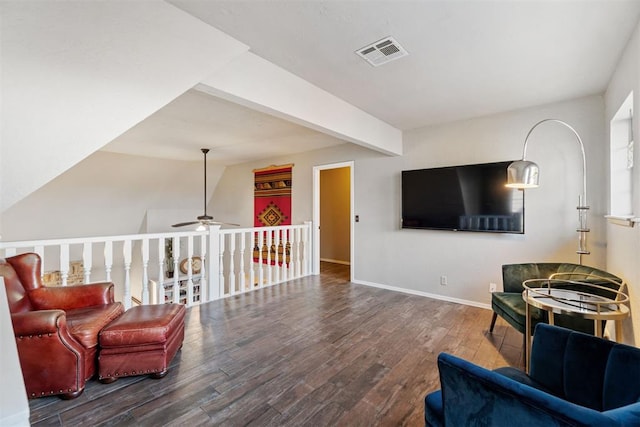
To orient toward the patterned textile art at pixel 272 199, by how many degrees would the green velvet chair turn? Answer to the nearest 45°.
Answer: approximately 45° to its right

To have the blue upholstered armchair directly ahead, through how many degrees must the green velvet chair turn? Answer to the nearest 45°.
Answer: approximately 45° to its left

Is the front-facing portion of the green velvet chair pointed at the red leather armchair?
yes

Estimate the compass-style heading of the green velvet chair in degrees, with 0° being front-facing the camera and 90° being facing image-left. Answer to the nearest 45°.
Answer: approximately 45°

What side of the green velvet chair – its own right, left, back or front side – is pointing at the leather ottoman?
front

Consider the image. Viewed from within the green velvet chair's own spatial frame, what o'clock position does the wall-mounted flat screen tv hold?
The wall-mounted flat screen tv is roughly at 3 o'clock from the green velvet chair.

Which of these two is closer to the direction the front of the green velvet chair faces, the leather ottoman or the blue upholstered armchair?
the leather ottoman

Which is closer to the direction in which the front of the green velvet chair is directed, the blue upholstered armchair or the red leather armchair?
the red leather armchair
